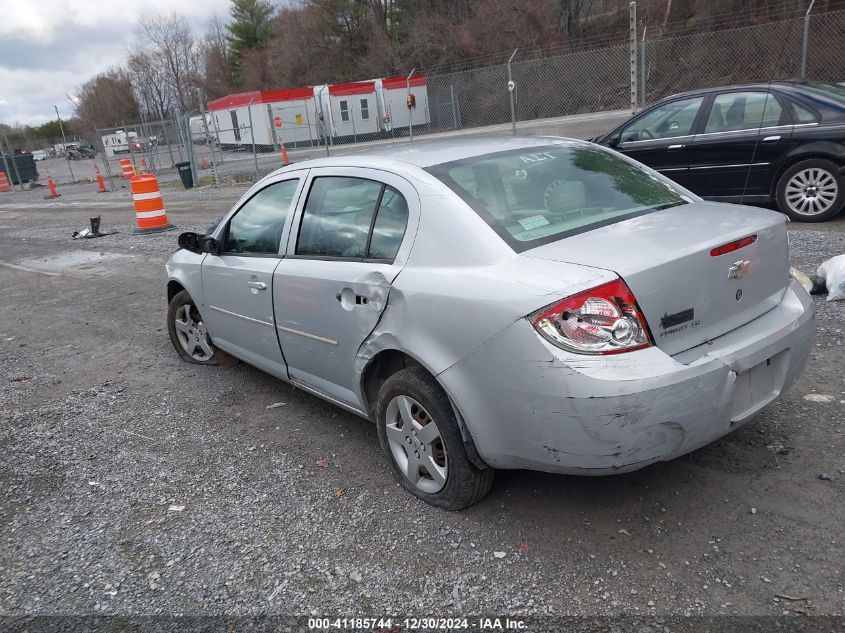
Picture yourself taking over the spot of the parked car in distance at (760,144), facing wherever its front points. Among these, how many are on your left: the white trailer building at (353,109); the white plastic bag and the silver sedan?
2

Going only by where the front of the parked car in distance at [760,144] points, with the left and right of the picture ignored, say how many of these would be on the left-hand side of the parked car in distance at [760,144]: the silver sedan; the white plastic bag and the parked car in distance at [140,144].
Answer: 2

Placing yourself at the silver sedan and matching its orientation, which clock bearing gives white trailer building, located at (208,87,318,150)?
The white trailer building is roughly at 1 o'clock from the silver sedan.

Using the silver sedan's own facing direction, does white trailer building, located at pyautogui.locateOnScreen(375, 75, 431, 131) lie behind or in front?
in front

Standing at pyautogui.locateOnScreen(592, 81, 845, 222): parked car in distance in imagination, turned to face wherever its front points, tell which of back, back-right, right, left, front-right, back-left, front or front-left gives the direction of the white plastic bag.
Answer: left

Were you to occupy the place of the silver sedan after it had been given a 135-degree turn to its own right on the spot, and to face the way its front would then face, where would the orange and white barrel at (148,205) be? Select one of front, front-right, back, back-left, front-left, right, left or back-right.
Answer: back-left

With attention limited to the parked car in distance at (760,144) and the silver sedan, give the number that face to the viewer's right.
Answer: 0

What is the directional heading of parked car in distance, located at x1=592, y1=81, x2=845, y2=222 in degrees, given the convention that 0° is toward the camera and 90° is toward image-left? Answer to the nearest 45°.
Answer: approximately 90°

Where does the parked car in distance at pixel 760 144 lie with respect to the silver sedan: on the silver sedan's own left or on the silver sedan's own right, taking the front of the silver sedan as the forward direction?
on the silver sedan's own right

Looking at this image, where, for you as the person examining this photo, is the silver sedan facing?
facing away from the viewer and to the left of the viewer

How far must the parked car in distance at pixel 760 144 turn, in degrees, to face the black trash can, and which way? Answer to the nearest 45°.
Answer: approximately 45° to its right

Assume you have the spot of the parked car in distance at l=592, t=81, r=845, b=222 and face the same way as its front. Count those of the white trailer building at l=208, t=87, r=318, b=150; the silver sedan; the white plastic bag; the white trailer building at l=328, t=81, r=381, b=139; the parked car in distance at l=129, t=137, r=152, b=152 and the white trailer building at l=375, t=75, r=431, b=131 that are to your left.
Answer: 2

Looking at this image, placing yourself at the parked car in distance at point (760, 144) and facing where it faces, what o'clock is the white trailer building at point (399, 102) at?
The white trailer building is roughly at 2 o'clock from the parked car in distance.

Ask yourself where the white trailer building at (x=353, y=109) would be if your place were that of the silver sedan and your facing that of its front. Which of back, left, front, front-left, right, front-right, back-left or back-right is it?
front-right
